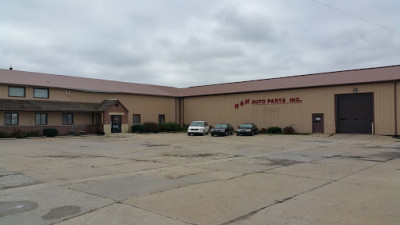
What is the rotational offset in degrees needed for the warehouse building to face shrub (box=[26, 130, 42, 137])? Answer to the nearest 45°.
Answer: approximately 90° to its right

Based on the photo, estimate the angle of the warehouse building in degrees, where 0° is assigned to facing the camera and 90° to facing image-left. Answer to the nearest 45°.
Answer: approximately 0°

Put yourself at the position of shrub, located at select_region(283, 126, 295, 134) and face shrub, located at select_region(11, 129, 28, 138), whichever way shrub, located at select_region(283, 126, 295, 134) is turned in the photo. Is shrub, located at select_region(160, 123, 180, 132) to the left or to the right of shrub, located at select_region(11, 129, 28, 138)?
right

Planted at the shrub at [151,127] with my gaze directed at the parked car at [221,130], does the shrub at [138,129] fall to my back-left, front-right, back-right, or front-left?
back-right
